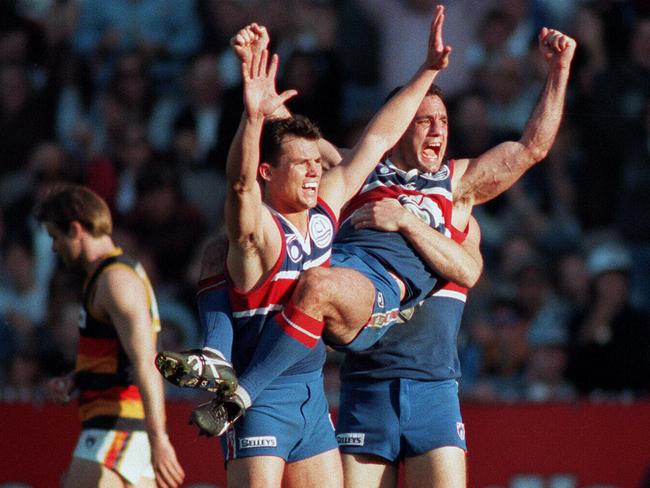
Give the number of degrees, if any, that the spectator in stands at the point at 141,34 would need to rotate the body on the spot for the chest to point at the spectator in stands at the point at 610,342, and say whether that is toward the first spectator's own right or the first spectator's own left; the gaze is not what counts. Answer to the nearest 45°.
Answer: approximately 45° to the first spectator's own left

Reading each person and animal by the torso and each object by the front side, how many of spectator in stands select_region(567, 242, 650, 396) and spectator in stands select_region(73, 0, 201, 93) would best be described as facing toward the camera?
2

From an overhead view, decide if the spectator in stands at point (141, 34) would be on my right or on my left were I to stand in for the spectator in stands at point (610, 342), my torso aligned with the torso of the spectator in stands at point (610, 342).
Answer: on my right

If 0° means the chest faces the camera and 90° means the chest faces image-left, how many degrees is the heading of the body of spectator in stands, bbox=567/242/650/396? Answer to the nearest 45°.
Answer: approximately 0°

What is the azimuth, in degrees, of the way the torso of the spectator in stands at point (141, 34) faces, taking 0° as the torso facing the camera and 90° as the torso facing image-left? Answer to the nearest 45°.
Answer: approximately 0°
